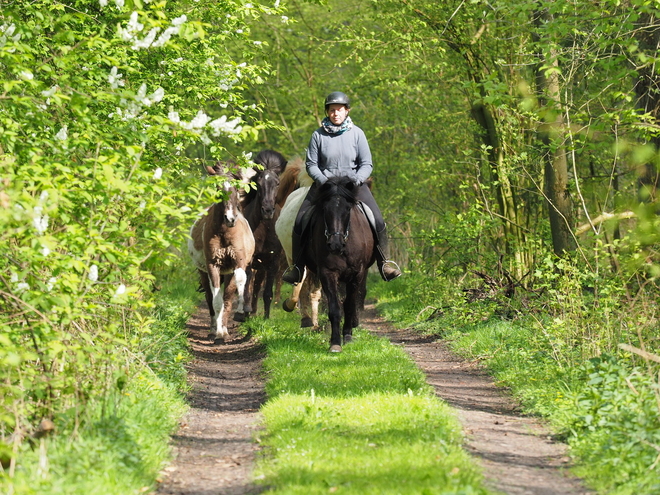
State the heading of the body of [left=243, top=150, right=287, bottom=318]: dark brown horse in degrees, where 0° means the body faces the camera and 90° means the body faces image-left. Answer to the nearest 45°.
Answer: approximately 0°

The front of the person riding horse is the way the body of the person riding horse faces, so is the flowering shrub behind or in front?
in front

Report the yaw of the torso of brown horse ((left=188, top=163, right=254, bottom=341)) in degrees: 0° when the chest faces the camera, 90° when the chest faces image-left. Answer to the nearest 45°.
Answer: approximately 0°

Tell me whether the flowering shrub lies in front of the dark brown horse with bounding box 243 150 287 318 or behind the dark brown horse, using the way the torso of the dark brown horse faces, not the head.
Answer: in front
